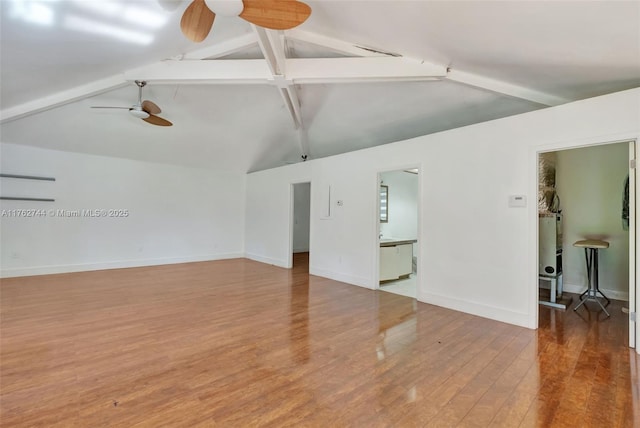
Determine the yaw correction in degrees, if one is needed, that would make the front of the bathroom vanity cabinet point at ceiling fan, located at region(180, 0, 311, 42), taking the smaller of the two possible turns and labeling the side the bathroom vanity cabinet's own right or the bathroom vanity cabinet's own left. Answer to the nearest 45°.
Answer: approximately 45° to the bathroom vanity cabinet's own right

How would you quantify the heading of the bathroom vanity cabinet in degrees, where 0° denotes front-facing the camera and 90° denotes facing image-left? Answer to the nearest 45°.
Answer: approximately 315°

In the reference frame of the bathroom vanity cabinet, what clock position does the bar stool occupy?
The bar stool is roughly at 11 o'clock from the bathroom vanity cabinet.
